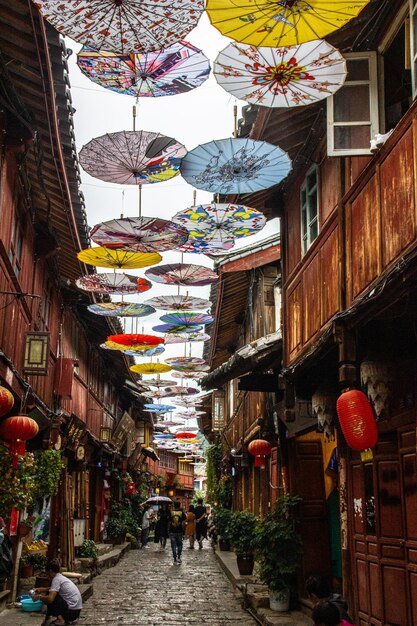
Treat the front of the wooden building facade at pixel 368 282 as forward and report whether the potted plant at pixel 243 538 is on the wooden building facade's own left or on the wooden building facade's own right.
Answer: on the wooden building facade's own right

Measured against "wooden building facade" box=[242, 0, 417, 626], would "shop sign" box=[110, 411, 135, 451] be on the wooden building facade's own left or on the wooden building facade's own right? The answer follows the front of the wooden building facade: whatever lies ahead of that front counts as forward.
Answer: on the wooden building facade's own right

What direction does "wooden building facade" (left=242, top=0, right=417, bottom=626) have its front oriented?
to the viewer's left

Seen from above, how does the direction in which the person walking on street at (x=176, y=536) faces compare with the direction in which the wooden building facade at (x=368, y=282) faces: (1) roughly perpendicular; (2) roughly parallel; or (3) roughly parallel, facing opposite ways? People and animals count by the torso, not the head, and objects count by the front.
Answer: roughly perpendicular

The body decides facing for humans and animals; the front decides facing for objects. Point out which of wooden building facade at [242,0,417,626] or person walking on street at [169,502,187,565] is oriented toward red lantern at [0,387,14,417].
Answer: the wooden building facade

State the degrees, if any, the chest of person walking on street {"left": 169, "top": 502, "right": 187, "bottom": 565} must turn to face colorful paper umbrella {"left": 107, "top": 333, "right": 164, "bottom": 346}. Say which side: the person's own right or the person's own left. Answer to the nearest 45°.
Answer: approximately 180°

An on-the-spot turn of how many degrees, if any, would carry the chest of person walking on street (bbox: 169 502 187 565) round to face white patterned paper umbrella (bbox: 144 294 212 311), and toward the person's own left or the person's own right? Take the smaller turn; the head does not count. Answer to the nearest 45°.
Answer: approximately 180°

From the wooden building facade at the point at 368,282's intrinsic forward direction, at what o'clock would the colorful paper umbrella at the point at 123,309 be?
The colorful paper umbrella is roughly at 2 o'clock from the wooden building facade.
